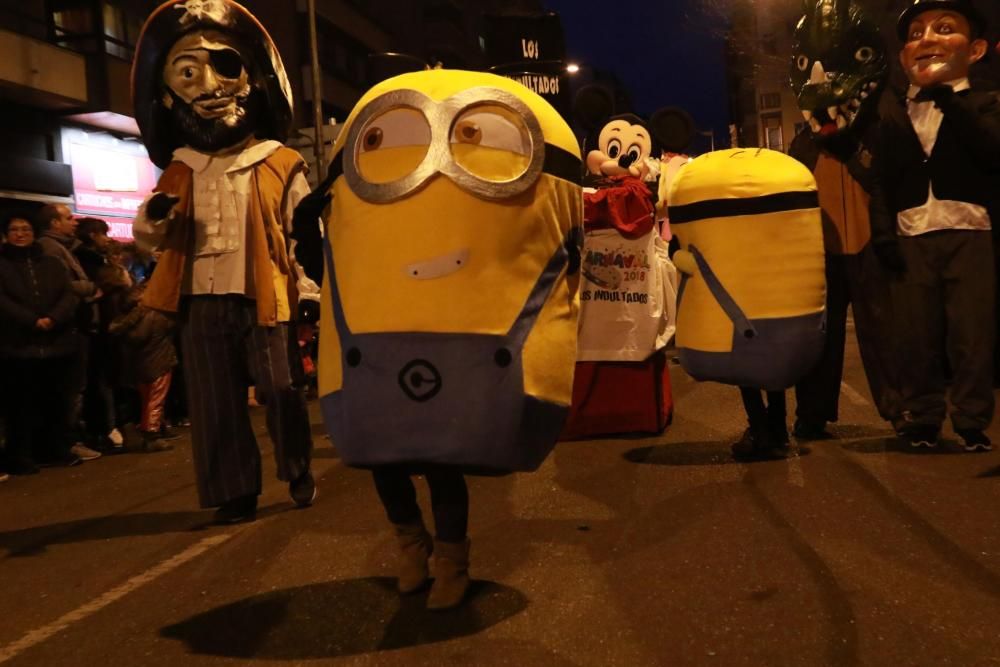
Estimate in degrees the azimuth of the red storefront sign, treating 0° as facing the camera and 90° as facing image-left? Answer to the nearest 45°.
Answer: approximately 315°

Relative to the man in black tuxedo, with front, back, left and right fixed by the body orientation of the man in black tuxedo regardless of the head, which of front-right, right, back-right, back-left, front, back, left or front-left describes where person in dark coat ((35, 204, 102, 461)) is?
right

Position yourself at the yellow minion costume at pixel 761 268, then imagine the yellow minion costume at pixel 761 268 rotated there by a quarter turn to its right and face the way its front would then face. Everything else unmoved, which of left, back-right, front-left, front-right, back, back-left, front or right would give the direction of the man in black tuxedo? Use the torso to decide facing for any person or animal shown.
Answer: front

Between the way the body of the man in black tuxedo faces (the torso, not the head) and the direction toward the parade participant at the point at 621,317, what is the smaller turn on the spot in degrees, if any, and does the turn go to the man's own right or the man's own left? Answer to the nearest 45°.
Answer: approximately 90° to the man's own right

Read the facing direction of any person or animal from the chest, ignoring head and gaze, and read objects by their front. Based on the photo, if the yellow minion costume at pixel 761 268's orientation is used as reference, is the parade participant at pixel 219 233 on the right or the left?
on its left

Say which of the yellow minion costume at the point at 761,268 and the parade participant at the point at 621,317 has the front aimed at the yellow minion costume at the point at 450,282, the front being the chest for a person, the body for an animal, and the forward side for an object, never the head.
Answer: the parade participant

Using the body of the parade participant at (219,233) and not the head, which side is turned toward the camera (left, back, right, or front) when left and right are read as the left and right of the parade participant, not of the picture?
front

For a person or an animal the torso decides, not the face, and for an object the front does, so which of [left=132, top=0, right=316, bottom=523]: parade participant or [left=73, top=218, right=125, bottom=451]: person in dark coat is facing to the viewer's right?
the person in dark coat

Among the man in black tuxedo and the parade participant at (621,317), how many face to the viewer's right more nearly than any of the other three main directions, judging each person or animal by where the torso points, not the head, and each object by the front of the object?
0

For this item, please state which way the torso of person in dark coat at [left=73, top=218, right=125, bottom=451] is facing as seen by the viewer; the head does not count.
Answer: to the viewer's right
